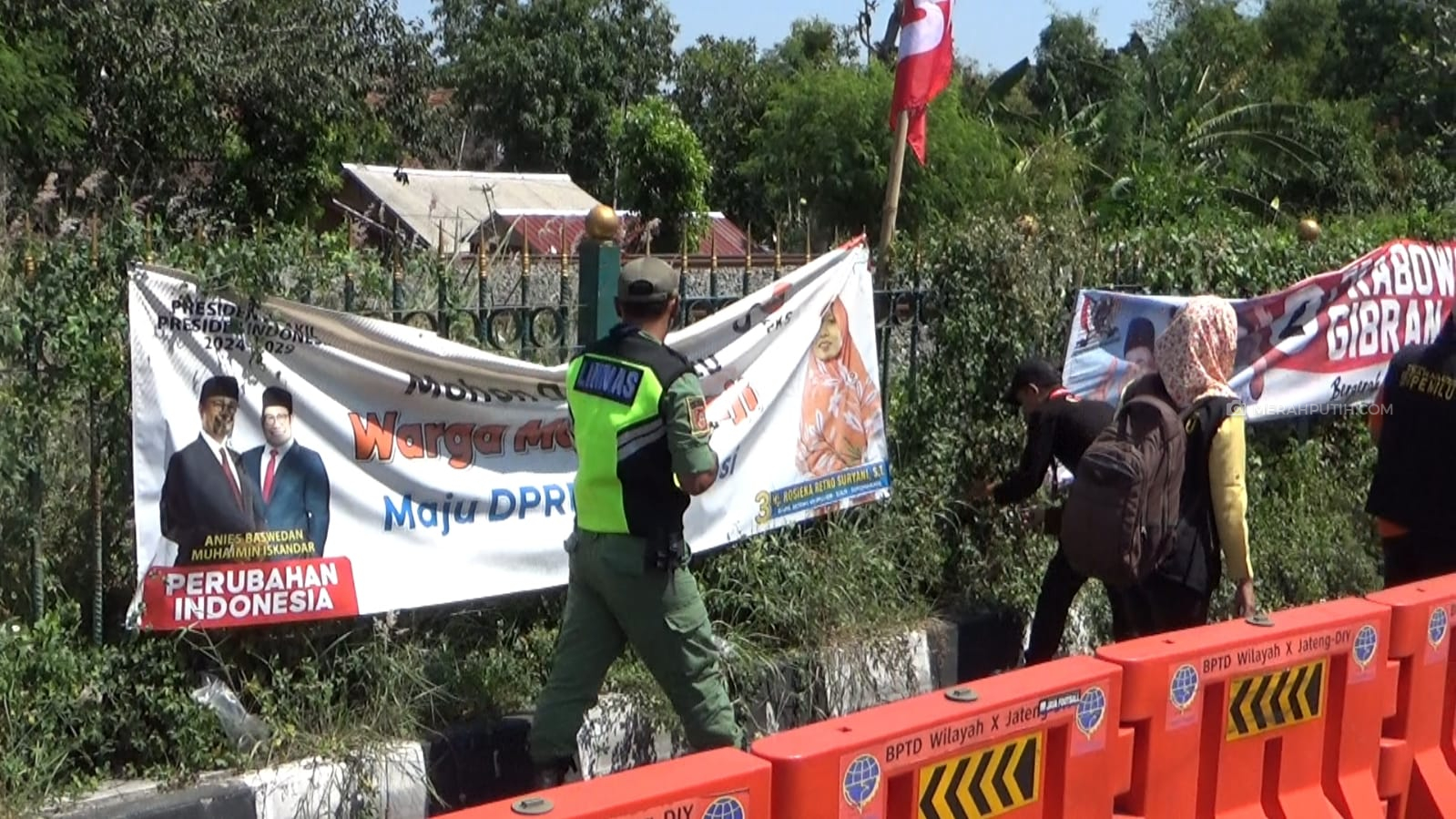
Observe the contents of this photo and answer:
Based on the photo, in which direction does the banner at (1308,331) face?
toward the camera

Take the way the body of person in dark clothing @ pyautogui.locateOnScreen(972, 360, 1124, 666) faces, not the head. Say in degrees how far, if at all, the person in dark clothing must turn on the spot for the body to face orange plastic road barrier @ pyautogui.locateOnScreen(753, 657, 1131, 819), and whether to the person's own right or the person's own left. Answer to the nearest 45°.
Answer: approximately 90° to the person's own left

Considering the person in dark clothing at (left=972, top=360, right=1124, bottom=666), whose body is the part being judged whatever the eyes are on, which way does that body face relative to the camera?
to the viewer's left

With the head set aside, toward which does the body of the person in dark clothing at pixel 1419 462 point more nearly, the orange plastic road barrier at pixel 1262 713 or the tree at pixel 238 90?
the tree

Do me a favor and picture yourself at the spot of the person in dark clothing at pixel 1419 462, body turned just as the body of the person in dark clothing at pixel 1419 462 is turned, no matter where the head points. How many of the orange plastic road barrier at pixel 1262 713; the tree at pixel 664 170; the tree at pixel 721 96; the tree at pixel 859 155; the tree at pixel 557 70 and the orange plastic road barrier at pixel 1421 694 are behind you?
2

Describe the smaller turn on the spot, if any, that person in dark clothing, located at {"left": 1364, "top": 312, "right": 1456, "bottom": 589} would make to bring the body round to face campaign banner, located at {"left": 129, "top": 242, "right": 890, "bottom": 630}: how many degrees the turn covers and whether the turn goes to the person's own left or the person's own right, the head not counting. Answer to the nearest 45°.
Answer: approximately 135° to the person's own left

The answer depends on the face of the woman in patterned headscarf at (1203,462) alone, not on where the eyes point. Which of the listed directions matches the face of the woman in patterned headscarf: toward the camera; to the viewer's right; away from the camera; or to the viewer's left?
away from the camera

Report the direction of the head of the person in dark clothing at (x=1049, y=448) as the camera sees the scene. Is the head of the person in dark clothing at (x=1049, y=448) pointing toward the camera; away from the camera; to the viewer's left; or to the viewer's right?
to the viewer's left

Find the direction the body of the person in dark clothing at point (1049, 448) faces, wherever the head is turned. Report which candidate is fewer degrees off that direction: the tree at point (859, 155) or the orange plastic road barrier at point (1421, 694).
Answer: the tree

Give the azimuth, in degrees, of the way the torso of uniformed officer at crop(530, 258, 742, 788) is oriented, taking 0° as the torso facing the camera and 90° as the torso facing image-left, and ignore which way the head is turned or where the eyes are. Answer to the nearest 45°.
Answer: approximately 225°

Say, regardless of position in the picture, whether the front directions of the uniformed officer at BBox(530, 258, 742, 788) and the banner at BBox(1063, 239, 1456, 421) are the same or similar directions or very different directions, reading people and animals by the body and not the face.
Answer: very different directions

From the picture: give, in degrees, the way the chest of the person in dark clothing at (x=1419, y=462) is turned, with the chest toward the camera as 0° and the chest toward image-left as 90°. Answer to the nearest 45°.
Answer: approximately 180°

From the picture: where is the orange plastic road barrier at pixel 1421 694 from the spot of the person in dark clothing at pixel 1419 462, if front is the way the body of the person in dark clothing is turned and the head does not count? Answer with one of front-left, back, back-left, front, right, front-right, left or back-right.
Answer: back

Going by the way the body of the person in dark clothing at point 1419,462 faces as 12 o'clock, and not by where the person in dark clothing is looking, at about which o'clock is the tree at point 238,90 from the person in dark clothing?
The tree is roughly at 10 o'clock from the person in dark clothing.
